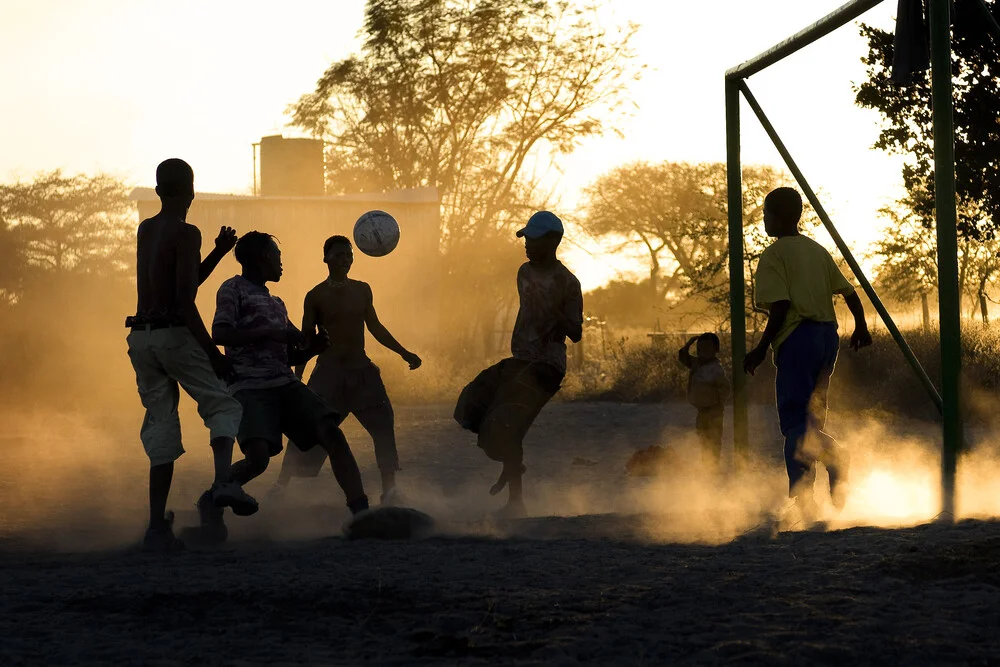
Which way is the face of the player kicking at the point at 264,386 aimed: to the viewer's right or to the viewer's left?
to the viewer's right

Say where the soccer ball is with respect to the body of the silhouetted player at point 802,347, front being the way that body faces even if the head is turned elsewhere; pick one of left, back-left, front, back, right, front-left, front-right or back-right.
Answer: front

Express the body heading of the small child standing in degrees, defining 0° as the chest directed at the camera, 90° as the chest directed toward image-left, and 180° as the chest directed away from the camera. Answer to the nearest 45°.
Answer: approximately 0°

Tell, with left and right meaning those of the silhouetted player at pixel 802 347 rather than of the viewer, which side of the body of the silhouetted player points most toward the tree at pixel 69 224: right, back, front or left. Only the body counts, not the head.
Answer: front

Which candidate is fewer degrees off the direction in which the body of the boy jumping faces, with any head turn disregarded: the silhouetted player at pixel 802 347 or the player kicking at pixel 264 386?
the player kicking

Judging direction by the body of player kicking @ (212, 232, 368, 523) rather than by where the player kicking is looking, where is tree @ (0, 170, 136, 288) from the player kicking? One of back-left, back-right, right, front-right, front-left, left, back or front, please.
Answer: back-left

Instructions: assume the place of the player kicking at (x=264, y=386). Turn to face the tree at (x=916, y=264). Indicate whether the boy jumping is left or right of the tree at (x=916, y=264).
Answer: right

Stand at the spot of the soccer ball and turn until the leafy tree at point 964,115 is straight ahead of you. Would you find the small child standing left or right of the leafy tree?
right

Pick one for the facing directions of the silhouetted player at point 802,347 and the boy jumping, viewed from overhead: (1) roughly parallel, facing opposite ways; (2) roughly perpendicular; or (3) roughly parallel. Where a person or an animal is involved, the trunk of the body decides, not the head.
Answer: roughly perpendicular

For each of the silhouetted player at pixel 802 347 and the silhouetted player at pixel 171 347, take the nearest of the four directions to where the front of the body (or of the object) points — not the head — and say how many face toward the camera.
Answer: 0

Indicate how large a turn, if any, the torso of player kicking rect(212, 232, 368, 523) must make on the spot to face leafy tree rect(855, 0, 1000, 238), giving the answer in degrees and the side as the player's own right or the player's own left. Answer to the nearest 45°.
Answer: approximately 90° to the player's own left

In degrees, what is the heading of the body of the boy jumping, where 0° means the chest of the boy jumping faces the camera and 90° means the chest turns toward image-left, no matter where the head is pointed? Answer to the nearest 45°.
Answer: approximately 45°

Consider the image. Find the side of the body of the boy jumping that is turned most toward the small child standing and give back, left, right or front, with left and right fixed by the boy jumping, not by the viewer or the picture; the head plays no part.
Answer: back

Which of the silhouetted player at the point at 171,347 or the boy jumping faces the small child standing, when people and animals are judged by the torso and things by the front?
the silhouetted player
